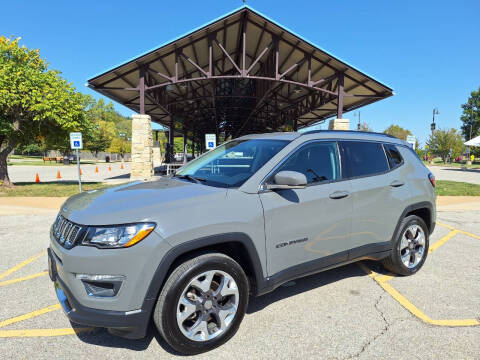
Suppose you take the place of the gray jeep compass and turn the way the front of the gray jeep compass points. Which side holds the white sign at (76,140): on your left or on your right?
on your right

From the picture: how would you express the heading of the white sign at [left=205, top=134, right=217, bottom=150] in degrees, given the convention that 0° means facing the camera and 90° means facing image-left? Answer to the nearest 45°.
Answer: approximately 0°

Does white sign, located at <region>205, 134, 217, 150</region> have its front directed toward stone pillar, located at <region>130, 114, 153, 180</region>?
no

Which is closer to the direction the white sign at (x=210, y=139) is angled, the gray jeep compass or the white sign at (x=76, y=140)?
the gray jeep compass

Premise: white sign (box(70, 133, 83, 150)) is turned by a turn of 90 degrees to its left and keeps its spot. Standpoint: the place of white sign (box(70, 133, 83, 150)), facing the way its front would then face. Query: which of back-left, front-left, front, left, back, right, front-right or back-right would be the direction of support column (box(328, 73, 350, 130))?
front

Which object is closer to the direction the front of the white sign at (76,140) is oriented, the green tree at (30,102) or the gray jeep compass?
the gray jeep compass

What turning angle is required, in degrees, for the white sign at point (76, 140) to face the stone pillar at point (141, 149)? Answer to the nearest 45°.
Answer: approximately 135° to its left

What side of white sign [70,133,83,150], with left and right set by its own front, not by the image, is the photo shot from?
front

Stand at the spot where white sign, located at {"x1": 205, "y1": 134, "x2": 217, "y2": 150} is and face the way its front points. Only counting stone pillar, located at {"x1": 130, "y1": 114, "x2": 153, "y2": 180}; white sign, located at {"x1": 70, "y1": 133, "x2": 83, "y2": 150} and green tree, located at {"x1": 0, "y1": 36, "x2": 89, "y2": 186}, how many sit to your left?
0

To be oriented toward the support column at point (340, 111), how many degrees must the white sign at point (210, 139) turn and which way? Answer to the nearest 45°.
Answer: approximately 90° to its left

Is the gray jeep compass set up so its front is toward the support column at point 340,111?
no

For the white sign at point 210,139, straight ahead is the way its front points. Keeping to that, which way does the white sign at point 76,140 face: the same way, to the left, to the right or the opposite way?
the same way

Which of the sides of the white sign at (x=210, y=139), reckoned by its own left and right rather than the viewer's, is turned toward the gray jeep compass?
front

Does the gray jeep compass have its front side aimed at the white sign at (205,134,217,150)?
no

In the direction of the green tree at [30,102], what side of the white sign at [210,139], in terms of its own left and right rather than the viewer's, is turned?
right

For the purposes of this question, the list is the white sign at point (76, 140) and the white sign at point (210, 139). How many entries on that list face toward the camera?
2

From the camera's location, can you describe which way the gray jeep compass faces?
facing the viewer and to the left of the viewer
